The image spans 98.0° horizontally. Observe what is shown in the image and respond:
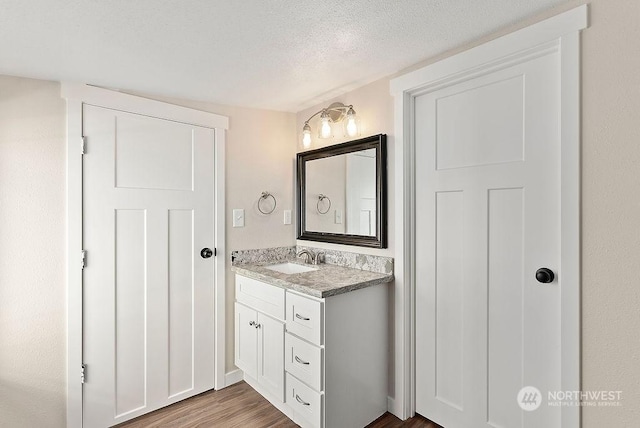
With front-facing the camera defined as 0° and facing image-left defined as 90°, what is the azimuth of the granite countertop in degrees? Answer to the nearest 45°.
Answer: approximately 45°

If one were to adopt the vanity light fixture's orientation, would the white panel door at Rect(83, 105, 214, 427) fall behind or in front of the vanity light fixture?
in front

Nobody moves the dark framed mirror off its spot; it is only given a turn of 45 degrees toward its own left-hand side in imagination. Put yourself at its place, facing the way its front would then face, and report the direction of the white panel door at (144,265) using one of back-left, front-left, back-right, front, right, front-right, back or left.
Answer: right

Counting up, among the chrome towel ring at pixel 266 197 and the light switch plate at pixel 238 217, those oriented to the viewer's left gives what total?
0

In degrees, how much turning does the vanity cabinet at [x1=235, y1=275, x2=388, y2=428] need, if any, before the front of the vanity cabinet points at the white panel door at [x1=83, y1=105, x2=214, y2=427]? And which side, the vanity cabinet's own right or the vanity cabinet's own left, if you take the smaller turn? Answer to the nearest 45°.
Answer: approximately 45° to the vanity cabinet's own right
